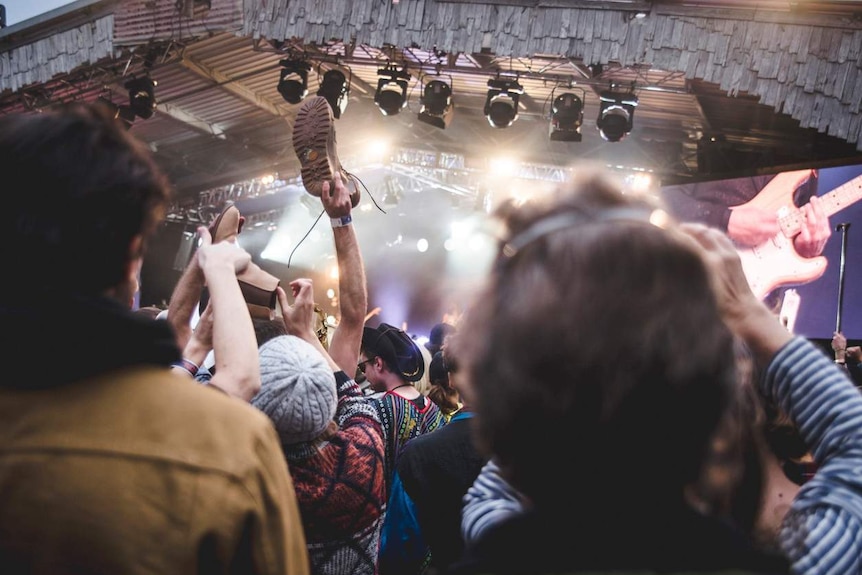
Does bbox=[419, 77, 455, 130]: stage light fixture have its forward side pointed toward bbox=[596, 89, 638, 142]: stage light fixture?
no

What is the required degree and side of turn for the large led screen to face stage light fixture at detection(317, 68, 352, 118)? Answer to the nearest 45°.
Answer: approximately 45° to its right

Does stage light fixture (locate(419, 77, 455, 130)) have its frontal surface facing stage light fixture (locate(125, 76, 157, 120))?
no

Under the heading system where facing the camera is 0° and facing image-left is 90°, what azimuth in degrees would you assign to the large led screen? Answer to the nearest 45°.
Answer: approximately 45°

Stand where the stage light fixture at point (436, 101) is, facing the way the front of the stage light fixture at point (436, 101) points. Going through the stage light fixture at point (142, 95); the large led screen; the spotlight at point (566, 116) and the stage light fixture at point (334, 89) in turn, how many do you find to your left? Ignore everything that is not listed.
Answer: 2

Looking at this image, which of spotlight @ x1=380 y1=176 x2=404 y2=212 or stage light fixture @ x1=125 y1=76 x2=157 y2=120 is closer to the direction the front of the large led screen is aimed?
the stage light fixture

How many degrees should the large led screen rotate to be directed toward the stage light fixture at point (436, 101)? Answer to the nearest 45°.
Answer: approximately 45° to its right

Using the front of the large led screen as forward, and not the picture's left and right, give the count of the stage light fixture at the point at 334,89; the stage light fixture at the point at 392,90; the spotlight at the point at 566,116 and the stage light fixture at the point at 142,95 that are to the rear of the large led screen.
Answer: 0
